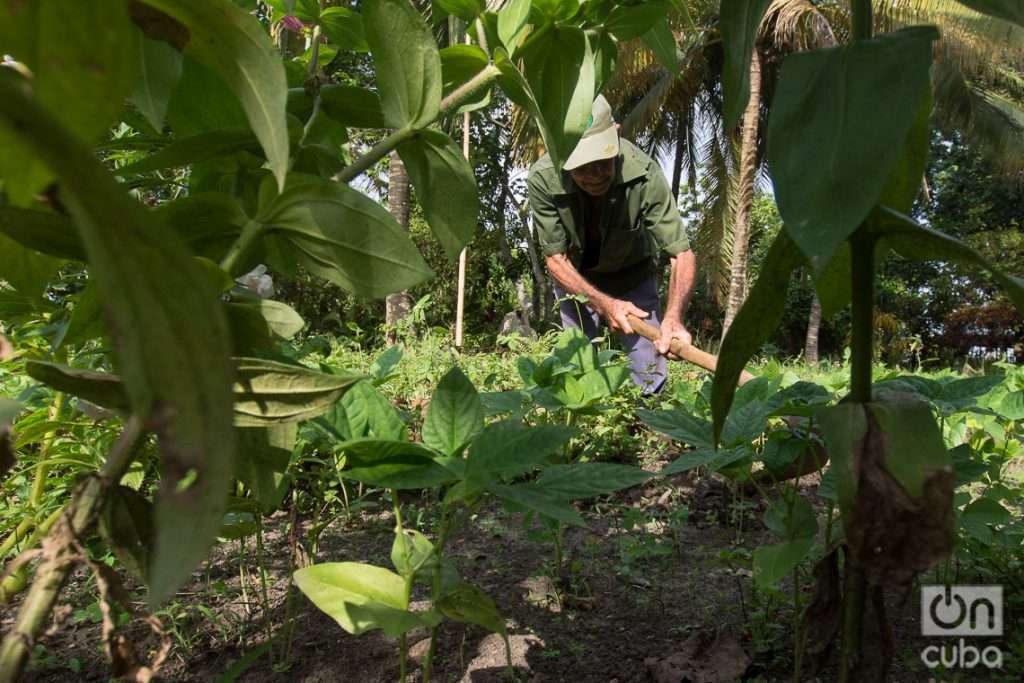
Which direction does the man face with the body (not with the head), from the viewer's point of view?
toward the camera
